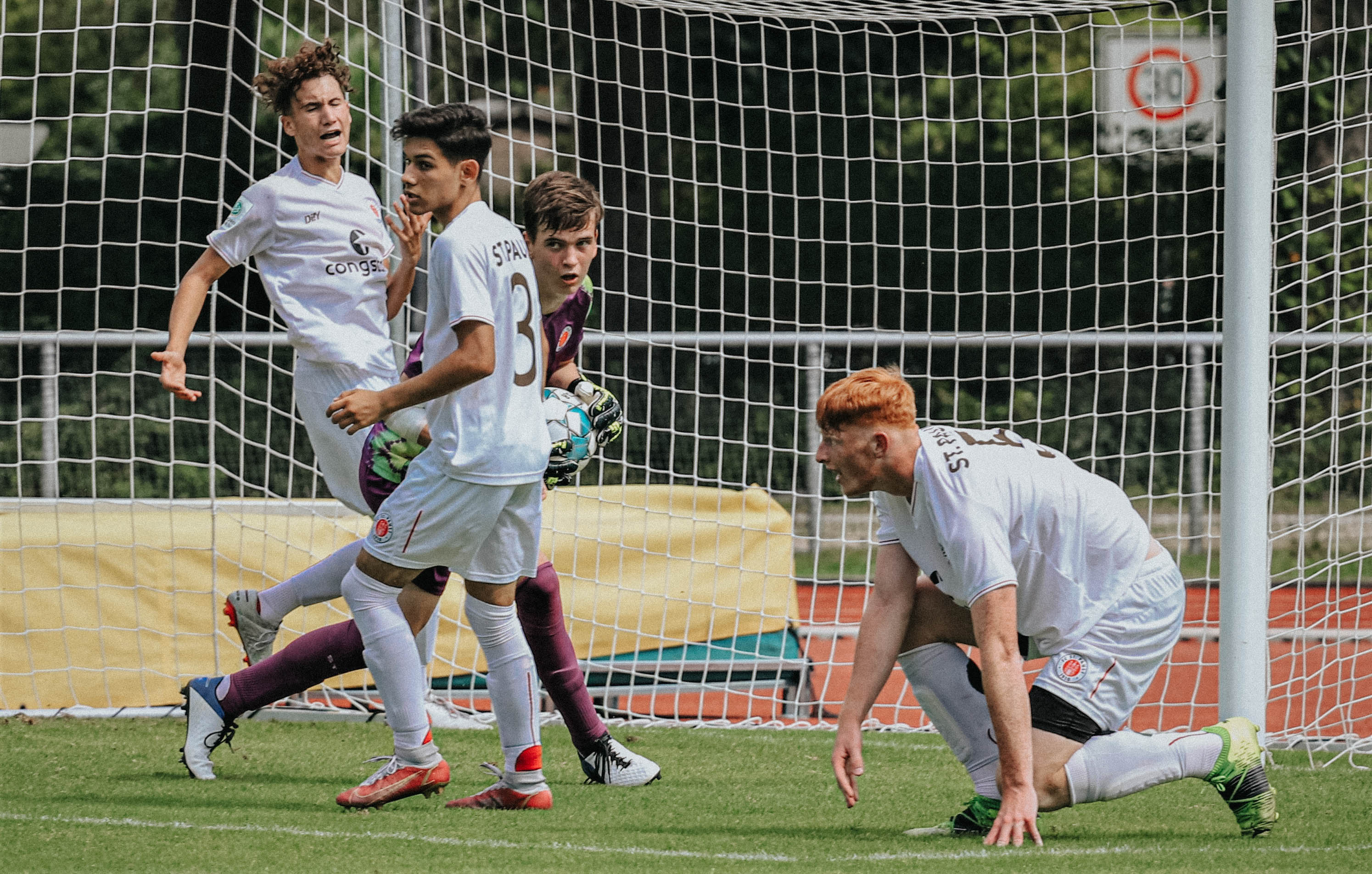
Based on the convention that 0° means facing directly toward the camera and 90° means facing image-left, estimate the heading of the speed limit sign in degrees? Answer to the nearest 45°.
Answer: approximately 0°

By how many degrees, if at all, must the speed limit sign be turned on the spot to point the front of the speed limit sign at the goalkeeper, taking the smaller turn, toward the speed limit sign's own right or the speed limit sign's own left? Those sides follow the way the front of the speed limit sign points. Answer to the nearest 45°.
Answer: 0° — it already faces them

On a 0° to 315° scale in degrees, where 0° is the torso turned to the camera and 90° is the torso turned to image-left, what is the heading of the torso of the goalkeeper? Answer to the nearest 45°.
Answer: approximately 315°
